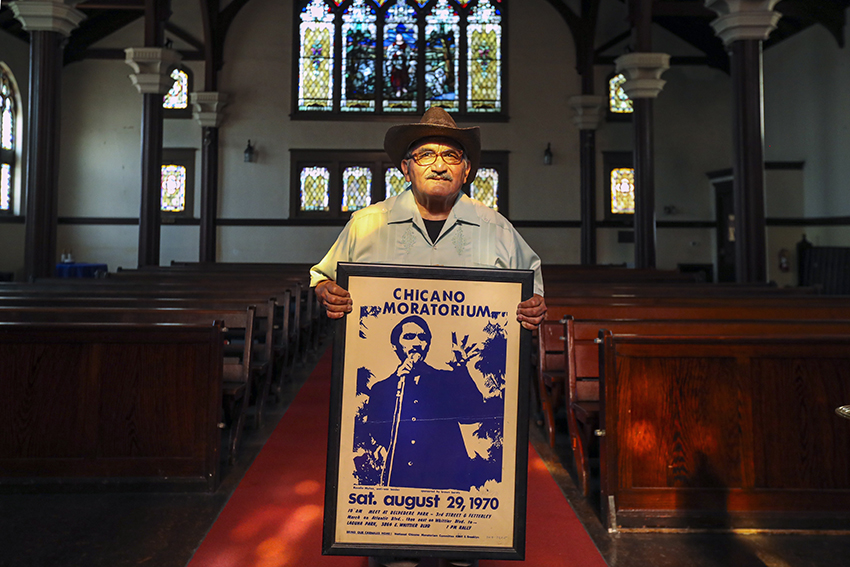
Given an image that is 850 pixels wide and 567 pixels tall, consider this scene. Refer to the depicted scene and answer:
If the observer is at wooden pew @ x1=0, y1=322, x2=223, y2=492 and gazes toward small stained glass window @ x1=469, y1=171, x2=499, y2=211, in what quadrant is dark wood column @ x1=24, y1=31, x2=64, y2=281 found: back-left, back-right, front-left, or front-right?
front-left

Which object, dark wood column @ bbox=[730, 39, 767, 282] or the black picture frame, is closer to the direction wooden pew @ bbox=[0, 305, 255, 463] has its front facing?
the black picture frame

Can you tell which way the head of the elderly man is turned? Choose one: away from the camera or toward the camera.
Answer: toward the camera

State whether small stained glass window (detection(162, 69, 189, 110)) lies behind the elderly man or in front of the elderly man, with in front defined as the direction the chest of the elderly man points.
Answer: behind

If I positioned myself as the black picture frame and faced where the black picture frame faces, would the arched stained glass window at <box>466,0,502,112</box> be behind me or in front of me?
behind

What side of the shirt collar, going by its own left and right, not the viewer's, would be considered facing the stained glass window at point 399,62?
back

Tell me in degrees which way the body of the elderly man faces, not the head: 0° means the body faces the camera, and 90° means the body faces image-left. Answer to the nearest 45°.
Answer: approximately 0°

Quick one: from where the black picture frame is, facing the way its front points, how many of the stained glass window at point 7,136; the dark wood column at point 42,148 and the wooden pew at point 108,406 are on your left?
0

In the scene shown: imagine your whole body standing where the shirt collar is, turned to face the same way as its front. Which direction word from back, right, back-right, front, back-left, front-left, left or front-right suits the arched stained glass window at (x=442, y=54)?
back

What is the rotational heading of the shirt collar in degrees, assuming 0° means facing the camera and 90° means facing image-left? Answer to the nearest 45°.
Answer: approximately 0°

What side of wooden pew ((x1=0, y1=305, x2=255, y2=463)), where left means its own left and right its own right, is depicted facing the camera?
front

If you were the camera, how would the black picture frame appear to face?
facing the viewer

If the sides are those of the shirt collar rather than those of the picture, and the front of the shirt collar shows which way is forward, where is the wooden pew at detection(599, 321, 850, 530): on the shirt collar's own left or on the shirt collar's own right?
on the shirt collar's own left

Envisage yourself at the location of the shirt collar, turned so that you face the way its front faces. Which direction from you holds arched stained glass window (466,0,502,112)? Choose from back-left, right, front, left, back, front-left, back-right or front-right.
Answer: back

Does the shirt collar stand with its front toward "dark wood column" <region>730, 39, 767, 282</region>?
no

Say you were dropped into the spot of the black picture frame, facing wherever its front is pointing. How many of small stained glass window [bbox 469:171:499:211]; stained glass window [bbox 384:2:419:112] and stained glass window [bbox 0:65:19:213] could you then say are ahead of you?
0

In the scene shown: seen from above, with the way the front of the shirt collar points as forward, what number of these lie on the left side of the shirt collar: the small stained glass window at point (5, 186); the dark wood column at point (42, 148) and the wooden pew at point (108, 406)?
0
